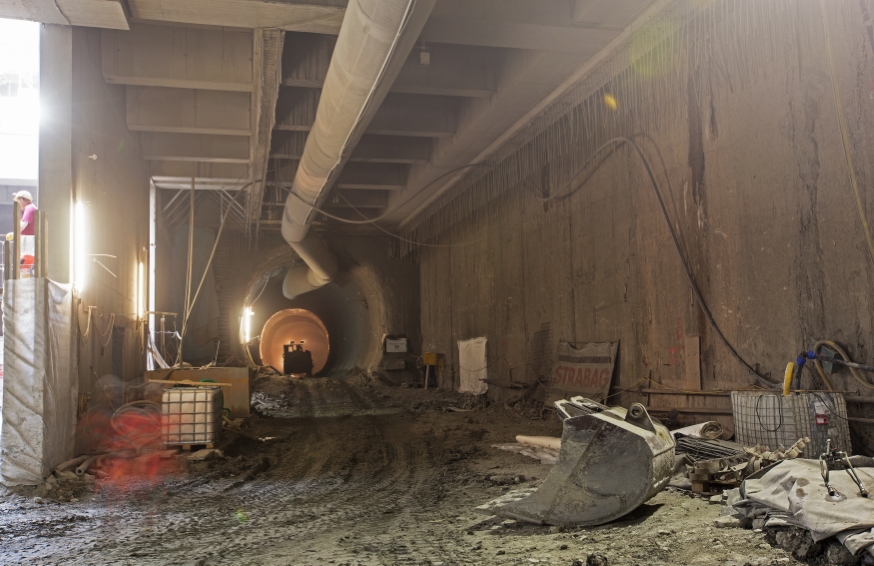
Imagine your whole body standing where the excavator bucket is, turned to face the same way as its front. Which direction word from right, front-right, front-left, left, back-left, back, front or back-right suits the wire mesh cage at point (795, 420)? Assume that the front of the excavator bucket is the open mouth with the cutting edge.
back-right

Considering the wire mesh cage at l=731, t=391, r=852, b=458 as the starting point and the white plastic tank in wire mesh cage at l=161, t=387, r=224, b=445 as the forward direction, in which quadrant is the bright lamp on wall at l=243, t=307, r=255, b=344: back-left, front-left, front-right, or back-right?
front-right

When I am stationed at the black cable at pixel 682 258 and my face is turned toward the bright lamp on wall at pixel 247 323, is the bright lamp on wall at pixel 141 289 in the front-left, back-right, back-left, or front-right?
front-left

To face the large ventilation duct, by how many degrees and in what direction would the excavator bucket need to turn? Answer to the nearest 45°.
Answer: approximately 45° to its right

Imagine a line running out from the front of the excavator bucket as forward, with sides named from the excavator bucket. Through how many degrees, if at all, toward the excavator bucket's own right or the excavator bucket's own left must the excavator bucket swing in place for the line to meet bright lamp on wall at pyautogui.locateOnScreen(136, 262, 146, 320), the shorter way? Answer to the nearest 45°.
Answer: approximately 45° to the excavator bucket's own right

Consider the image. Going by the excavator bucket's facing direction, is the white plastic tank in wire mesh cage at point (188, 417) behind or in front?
in front

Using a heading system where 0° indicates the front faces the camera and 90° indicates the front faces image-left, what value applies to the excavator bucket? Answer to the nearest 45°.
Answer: approximately 90°

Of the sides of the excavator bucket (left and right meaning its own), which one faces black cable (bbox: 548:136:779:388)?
right

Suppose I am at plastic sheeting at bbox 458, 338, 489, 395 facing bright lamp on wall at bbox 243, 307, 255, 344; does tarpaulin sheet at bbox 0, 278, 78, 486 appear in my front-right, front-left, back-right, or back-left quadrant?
back-left
